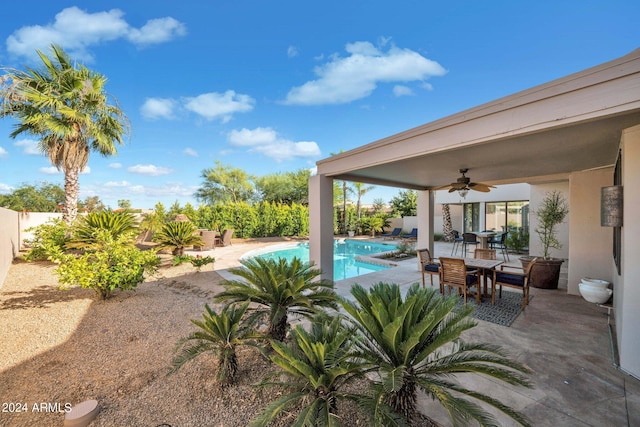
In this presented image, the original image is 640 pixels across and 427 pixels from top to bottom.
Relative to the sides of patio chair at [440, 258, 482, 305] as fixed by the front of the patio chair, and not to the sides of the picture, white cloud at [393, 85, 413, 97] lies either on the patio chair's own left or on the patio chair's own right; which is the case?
on the patio chair's own left

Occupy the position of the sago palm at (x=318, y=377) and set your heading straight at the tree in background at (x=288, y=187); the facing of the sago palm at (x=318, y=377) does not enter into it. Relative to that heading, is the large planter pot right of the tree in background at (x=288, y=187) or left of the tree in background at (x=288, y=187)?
right

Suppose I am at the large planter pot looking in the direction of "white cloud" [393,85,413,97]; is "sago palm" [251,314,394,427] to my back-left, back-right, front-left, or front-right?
back-left

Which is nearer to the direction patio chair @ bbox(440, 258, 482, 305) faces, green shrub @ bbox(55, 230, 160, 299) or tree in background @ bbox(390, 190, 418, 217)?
the tree in background

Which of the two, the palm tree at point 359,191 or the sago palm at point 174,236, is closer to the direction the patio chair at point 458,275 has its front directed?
the palm tree

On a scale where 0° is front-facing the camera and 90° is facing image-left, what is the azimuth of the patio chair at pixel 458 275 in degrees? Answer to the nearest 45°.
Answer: approximately 225°

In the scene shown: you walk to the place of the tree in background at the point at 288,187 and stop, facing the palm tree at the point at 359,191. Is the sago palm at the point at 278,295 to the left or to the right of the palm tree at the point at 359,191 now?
right

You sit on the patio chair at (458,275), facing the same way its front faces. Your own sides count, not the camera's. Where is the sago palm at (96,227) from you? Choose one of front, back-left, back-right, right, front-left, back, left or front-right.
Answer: back-left

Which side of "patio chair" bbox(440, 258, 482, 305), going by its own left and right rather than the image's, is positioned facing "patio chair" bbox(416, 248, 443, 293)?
left
